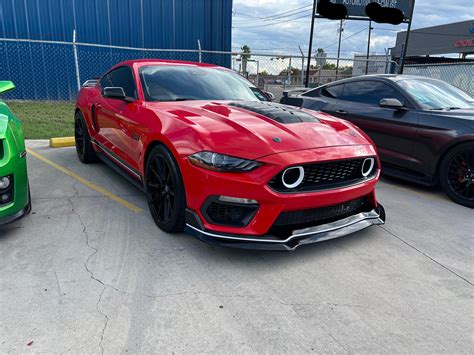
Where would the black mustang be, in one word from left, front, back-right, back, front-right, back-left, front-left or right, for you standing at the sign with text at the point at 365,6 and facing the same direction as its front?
front

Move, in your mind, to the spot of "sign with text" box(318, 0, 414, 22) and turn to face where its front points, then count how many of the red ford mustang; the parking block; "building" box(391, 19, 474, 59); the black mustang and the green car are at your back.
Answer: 1

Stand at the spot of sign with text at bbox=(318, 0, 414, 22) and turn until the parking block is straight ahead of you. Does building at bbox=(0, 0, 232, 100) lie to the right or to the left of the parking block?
right

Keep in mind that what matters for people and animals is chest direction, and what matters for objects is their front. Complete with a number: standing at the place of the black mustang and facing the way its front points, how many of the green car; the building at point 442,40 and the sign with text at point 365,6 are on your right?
1

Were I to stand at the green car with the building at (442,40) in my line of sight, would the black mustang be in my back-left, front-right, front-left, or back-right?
front-right

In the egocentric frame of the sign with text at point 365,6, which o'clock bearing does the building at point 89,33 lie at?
The building is roughly at 3 o'clock from the sign with text.

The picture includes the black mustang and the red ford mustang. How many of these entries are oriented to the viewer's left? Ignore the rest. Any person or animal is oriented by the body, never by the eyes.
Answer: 0

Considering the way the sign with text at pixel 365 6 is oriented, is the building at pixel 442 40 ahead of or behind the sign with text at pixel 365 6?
behind

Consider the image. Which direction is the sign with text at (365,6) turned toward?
toward the camera

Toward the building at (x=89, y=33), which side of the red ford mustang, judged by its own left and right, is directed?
back

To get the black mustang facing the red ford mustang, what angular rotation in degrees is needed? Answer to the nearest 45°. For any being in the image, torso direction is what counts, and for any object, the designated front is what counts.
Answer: approximately 90° to its right

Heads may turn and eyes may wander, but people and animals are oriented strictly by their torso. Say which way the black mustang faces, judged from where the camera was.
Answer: facing the viewer and to the right of the viewer

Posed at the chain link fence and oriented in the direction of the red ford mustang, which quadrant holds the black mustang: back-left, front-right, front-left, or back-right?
front-left

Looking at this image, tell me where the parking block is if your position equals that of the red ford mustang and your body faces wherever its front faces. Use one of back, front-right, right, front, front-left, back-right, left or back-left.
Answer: back

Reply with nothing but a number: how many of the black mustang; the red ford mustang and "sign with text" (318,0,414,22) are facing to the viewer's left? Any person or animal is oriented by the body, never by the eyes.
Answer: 0

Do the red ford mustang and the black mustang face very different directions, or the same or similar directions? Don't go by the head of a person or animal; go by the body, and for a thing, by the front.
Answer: same or similar directions

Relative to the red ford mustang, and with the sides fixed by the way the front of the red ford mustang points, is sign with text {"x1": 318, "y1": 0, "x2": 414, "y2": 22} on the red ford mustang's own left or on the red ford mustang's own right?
on the red ford mustang's own left

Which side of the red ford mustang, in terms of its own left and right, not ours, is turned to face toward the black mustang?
left
